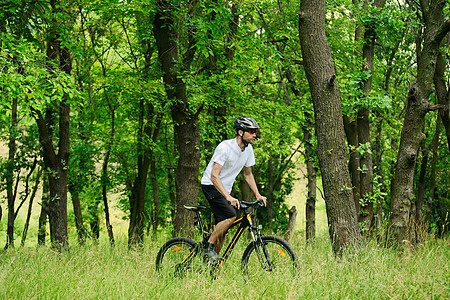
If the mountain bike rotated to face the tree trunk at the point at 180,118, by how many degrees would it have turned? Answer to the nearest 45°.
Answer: approximately 90° to its left

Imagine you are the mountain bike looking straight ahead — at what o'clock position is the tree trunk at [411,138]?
The tree trunk is roughly at 11 o'clock from the mountain bike.

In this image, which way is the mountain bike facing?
to the viewer's right

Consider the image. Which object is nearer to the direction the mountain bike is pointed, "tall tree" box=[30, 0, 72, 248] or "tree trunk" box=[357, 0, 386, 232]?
the tree trunk

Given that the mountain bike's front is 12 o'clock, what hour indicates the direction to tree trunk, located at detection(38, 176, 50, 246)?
The tree trunk is roughly at 8 o'clock from the mountain bike.

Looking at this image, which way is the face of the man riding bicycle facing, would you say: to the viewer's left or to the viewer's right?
to the viewer's right
